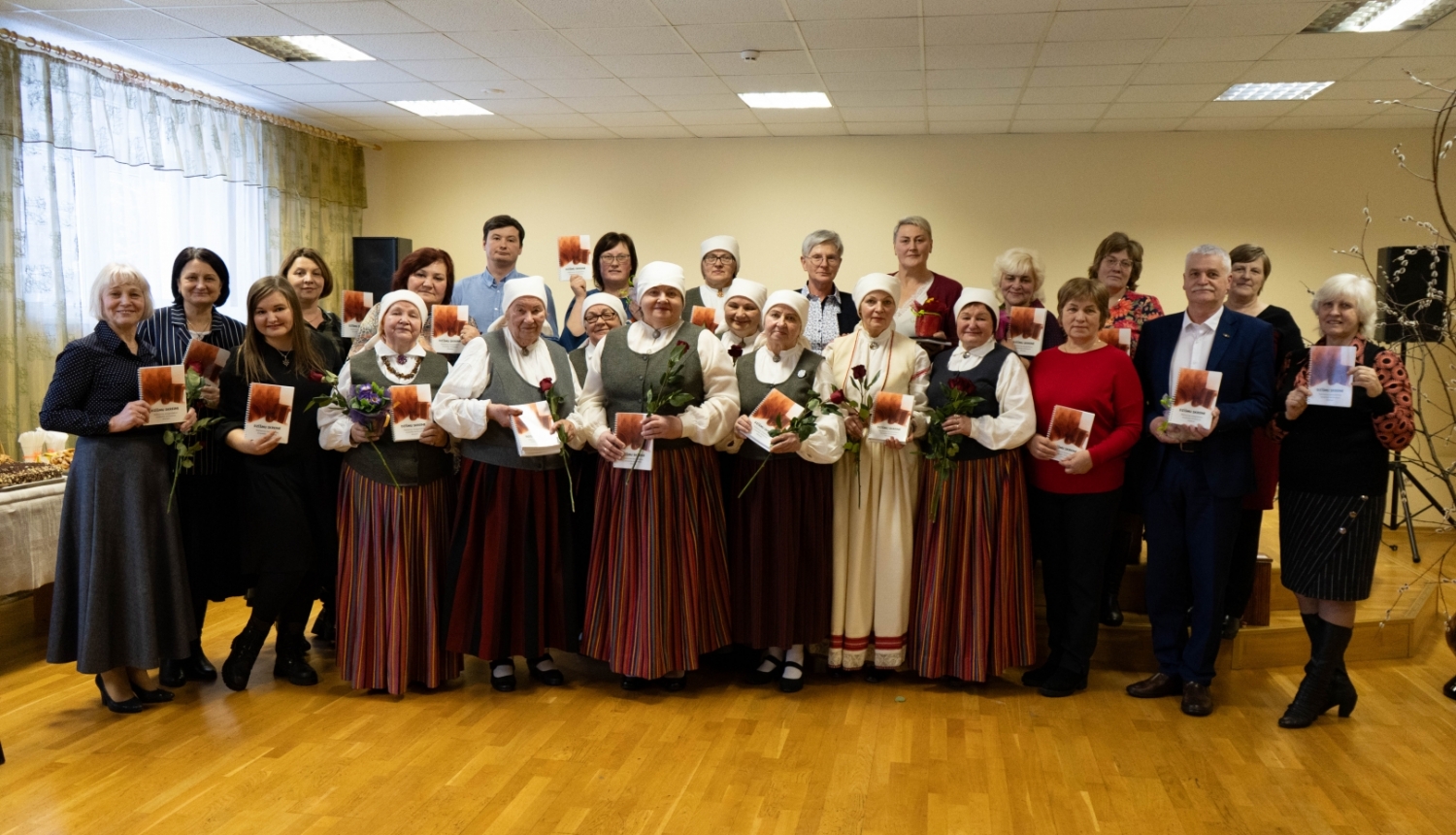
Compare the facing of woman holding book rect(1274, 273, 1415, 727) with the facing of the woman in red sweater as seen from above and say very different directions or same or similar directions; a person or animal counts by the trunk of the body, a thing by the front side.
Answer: same or similar directions

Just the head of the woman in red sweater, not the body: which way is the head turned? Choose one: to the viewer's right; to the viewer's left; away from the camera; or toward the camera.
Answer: toward the camera

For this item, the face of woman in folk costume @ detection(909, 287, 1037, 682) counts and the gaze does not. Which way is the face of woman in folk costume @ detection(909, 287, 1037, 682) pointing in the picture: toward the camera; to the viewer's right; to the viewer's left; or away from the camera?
toward the camera

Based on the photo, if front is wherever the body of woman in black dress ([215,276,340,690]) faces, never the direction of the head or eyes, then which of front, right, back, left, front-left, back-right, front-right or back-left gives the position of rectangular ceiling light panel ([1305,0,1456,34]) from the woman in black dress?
left

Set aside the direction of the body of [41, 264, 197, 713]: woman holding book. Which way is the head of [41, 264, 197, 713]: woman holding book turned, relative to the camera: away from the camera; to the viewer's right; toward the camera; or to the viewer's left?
toward the camera

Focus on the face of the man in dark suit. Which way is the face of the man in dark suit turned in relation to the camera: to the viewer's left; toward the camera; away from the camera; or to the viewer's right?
toward the camera

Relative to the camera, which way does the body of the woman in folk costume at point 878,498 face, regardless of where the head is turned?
toward the camera

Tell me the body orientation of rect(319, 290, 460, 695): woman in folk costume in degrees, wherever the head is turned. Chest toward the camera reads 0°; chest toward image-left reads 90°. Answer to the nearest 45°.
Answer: approximately 0°

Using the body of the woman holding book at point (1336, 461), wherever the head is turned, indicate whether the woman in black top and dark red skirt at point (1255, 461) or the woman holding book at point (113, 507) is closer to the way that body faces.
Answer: the woman holding book

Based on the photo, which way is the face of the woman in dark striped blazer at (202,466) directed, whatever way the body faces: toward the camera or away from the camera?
toward the camera

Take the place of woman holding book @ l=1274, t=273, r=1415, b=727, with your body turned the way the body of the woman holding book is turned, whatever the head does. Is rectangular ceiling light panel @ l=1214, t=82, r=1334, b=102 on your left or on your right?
on your right

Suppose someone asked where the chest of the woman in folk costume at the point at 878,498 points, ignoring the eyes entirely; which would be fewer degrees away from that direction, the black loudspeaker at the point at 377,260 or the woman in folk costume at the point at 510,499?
the woman in folk costume

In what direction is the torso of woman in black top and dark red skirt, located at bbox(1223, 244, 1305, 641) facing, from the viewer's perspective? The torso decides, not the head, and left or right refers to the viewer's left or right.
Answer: facing the viewer and to the left of the viewer

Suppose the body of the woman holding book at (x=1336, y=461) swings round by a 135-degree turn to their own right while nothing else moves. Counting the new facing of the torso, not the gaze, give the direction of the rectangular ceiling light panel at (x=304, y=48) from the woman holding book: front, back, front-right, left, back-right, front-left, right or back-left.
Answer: left

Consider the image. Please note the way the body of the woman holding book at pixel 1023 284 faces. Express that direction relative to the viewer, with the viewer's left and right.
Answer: facing the viewer

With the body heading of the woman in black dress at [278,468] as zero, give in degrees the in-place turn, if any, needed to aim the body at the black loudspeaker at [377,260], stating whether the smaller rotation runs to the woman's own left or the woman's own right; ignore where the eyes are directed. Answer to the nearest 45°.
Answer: approximately 180°

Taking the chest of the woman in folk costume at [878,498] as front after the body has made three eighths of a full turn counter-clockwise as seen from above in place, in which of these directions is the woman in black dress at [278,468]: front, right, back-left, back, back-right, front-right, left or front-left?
back-left

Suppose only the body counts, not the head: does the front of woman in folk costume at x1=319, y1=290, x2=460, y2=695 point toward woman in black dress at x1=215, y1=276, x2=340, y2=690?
no

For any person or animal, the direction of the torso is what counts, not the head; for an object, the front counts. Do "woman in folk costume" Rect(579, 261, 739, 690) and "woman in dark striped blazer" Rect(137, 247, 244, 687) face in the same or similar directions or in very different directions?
same or similar directions
